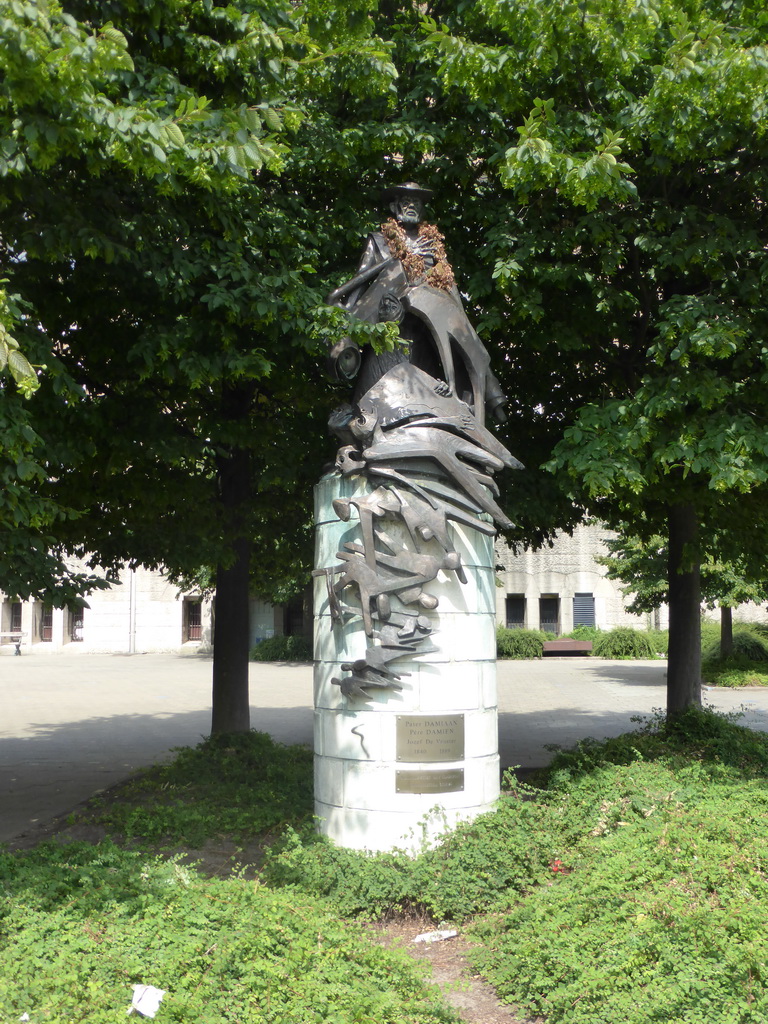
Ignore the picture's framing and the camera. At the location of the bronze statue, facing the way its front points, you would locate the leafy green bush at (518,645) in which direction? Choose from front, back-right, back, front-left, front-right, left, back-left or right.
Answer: back

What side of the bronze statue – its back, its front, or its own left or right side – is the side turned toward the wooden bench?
back

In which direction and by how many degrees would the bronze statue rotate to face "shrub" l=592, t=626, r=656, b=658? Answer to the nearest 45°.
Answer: approximately 180°

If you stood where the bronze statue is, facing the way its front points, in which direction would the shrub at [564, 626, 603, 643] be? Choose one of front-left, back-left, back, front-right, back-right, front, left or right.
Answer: back

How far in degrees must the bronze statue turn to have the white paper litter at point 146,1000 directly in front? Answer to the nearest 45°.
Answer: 0° — it already faces it

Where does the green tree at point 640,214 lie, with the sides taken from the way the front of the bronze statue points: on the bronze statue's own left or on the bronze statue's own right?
on the bronze statue's own left

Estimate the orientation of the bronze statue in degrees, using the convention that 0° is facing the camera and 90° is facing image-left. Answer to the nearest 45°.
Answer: approximately 0°

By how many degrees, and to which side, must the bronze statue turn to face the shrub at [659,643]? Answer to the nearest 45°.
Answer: approximately 180°
